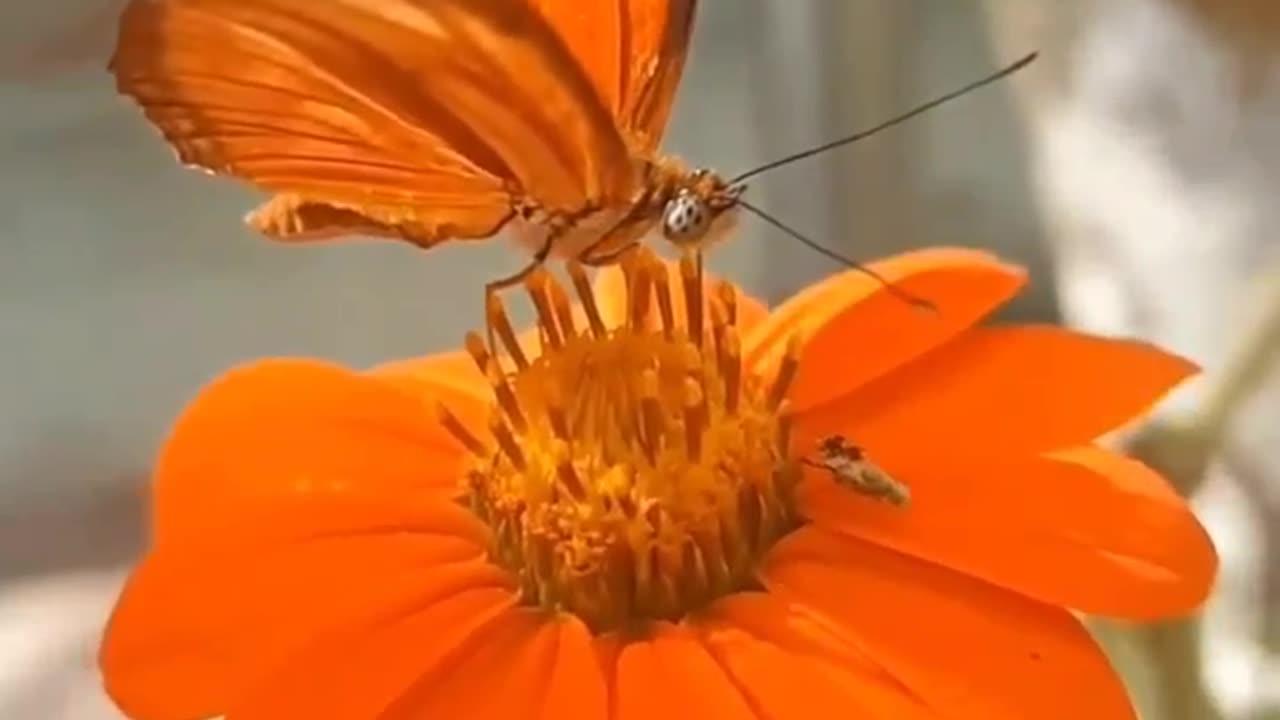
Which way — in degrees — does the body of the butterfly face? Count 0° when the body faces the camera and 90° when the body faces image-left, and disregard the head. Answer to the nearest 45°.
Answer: approximately 270°

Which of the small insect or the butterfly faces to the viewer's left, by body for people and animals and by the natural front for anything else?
the small insect

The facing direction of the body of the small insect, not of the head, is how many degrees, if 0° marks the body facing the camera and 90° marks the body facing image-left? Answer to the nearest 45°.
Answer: approximately 90°

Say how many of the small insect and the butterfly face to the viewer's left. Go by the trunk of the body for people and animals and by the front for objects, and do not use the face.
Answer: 1

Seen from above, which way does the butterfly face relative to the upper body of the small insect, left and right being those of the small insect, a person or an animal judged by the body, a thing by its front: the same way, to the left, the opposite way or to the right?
the opposite way
